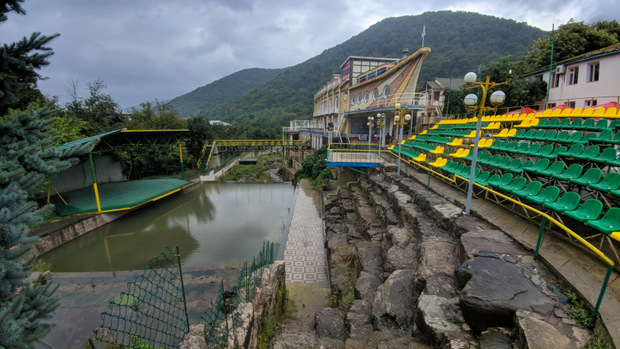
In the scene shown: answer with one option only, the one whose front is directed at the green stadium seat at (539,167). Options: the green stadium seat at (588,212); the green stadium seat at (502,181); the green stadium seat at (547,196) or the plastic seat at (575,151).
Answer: the plastic seat

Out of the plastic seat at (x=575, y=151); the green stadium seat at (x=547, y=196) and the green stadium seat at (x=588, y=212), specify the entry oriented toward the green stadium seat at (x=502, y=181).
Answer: the plastic seat

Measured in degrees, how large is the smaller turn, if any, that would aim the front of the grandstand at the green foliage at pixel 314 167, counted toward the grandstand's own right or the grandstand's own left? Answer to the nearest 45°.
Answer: approximately 90° to the grandstand's own right

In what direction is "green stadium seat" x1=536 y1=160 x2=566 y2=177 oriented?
to the viewer's left

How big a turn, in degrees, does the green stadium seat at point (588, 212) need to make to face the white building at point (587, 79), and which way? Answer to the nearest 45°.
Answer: approximately 135° to its right

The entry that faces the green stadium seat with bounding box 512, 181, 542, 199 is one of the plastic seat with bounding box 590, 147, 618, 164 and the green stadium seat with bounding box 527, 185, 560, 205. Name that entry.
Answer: the plastic seat

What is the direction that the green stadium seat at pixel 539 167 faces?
to the viewer's left

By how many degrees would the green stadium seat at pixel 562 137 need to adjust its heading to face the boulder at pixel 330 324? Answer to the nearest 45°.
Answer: approximately 45° to its left

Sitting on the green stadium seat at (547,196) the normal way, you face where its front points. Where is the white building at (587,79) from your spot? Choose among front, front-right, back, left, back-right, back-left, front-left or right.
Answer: back-right

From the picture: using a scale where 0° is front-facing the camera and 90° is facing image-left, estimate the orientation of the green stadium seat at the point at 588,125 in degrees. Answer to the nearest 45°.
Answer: approximately 45°

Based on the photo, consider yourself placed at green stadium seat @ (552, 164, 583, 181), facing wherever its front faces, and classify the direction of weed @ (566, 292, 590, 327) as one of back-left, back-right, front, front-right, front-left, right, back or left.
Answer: front-left

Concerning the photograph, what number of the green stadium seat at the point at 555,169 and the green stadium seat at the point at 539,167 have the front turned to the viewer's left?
2

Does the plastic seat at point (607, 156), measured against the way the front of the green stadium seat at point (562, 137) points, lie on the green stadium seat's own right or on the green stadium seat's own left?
on the green stadium seat's own left

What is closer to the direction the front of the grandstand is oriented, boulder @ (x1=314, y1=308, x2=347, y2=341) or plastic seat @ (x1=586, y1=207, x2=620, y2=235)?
the boulder

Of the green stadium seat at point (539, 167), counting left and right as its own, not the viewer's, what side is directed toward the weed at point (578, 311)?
left
